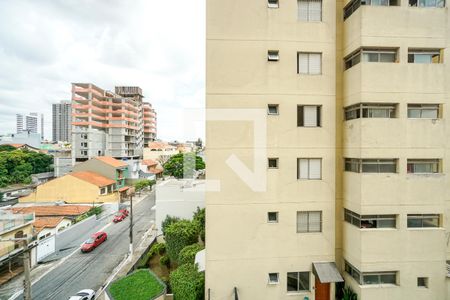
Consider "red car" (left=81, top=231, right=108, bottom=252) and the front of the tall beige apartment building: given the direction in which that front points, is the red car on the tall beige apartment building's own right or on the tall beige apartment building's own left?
on the tall beige apartment building's own right

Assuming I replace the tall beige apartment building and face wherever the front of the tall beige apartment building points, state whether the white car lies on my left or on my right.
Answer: on my right
